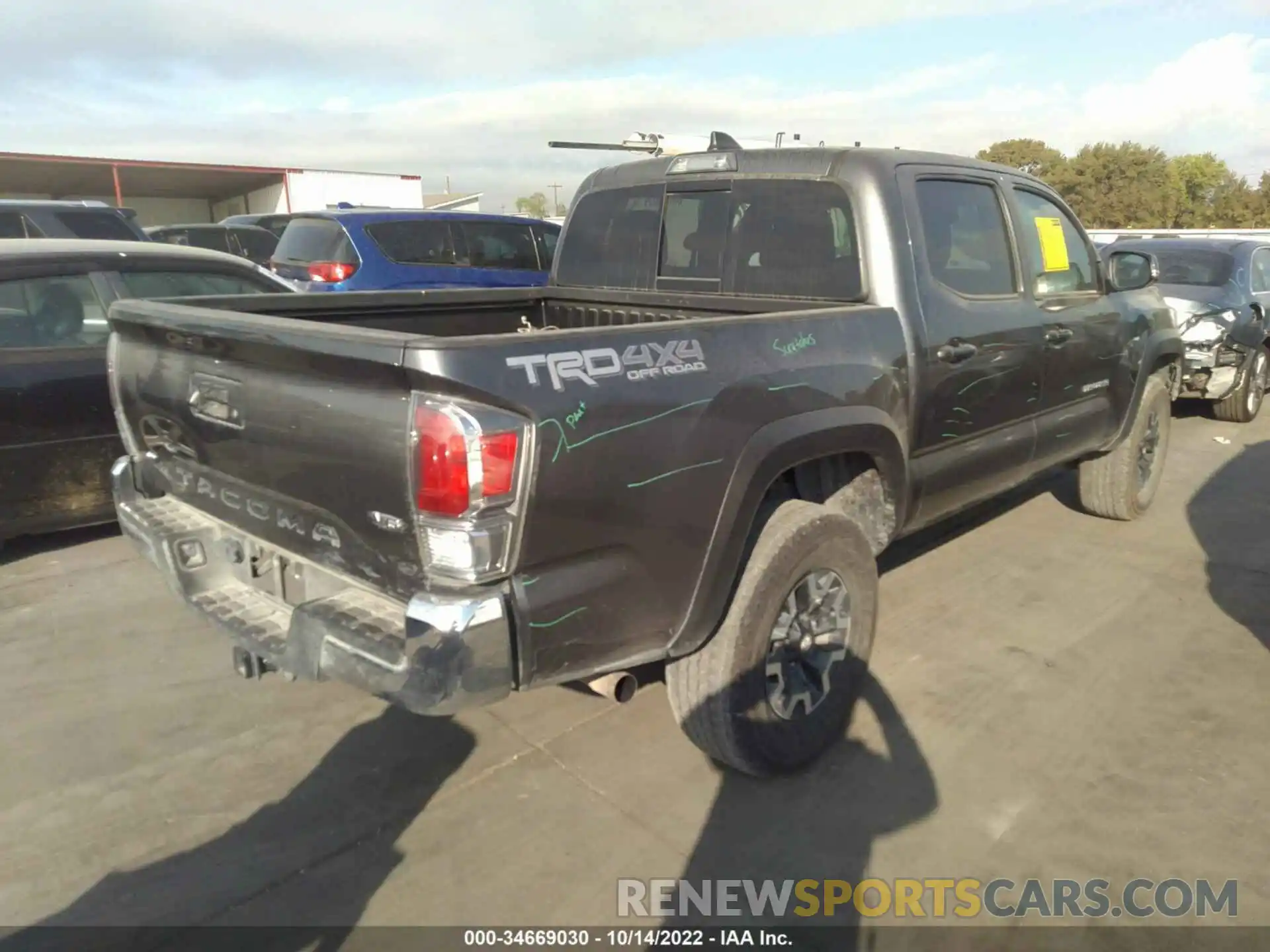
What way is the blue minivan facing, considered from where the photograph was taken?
facing away from the viewer and to the right of the viewer

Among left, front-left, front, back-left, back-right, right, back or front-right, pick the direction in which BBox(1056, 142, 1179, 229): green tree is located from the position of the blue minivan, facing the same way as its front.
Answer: front

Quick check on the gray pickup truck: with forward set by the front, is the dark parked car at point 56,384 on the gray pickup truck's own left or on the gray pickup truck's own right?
on the gray pickup truck's own left

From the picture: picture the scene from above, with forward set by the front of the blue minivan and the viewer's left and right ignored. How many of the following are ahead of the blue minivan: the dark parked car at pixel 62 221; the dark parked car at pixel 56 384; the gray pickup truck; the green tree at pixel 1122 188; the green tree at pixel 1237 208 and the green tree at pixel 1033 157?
3

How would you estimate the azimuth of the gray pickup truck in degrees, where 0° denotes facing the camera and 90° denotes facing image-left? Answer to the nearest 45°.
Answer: approximately 225°

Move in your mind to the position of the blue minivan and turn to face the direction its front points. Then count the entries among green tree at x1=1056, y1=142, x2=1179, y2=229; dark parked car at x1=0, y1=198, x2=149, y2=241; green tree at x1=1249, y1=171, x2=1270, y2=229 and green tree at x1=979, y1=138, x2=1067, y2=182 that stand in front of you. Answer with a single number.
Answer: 3

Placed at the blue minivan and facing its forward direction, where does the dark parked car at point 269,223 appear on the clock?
The dark parked car is roughly at 10 o'clock from the blue minivan.

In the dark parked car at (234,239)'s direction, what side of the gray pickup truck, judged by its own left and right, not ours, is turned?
left

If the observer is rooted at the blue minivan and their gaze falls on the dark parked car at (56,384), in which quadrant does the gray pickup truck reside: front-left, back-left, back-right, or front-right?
front-left

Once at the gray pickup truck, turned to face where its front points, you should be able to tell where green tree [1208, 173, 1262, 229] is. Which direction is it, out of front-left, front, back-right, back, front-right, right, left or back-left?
front

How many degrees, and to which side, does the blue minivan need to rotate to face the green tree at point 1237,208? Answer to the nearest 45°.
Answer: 0° — it already faces it

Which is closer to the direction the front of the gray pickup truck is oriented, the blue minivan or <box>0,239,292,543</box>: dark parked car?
the blue minivan

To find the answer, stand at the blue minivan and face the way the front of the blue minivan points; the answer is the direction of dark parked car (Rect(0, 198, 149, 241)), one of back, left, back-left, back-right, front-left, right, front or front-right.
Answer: back-left

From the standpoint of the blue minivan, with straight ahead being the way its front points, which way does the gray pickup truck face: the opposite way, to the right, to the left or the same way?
the same way

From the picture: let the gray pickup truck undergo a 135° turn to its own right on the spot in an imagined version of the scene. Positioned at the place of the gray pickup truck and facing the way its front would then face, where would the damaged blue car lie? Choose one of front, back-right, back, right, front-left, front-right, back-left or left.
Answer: back-left

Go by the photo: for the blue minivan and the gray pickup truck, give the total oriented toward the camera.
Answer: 0

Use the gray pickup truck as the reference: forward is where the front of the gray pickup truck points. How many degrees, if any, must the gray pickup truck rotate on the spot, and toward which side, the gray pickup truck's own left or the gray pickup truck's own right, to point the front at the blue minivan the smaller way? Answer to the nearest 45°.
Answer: approximately 45° to the gray pickup truck's own left

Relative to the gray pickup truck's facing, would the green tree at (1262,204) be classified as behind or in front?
in front
